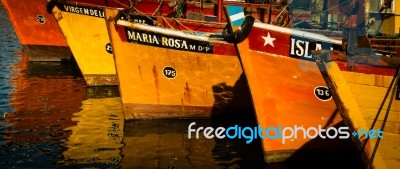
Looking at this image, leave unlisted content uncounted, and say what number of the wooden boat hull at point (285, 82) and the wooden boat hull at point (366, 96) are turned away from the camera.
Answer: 0

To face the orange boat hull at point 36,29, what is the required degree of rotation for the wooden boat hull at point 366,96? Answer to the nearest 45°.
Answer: approximately 90° to its right

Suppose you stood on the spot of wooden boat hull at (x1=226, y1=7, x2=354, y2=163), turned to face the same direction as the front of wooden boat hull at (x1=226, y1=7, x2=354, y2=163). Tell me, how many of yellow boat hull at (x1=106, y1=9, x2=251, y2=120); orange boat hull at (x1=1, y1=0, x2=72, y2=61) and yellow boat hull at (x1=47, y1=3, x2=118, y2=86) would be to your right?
3

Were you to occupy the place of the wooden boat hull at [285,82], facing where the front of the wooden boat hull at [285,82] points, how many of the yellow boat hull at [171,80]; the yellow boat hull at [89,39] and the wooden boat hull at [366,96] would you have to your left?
1

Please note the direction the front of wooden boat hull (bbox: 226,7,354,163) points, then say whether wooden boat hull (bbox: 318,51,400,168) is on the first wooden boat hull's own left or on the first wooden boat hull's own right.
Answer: on the first wooden boat hull's own left

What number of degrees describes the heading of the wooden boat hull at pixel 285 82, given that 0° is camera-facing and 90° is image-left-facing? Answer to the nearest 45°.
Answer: approximately 45°

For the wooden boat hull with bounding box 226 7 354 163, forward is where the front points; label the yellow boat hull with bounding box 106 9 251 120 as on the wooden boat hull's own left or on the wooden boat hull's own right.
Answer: on the wooden boat hull's own right

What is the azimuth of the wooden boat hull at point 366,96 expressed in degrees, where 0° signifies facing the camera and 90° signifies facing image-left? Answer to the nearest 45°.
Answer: approximately 45°
